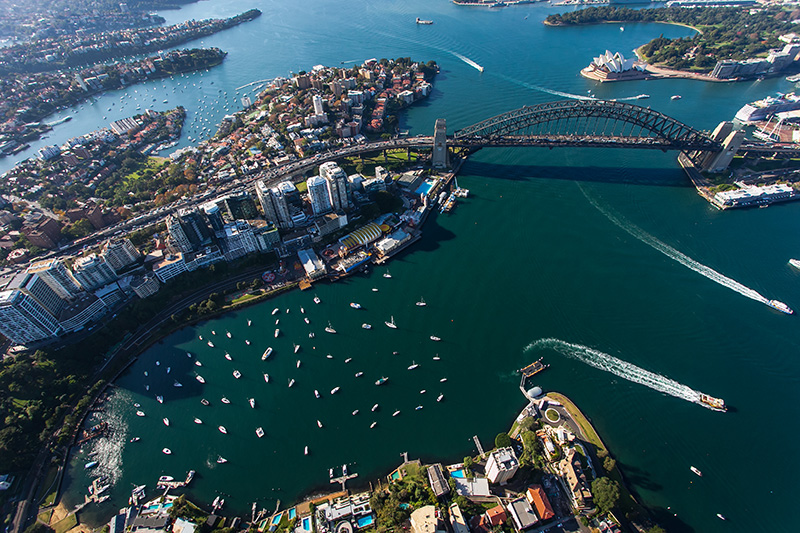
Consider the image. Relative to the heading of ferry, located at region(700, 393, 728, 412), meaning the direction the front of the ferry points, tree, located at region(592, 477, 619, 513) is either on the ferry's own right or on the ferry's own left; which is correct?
on the ferry's own right

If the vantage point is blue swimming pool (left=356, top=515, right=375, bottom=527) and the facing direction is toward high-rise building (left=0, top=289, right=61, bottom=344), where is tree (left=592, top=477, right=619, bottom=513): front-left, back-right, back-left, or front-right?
back-right

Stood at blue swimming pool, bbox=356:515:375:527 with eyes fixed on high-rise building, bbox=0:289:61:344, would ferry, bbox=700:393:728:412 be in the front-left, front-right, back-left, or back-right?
back-right

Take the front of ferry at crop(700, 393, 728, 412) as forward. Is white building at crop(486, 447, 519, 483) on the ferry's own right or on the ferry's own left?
on the ferry's own right

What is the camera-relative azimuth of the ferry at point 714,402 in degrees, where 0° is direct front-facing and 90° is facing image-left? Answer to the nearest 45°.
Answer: approximately 315°

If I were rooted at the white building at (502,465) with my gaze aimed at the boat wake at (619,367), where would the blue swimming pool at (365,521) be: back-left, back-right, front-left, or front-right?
back-left

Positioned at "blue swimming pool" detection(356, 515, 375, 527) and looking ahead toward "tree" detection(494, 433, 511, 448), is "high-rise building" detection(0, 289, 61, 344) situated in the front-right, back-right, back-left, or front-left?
back-left

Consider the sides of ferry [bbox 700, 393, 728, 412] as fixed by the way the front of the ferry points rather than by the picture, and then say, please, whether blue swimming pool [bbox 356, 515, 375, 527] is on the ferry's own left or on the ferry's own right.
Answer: on the ferry's own right

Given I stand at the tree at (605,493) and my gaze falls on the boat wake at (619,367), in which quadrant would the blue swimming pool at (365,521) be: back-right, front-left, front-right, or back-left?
back-left

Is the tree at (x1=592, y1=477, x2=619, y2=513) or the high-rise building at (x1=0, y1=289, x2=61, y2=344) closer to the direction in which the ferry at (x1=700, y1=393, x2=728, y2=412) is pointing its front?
the tree
